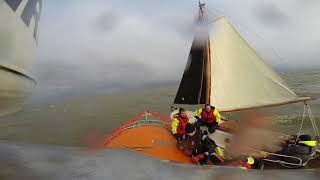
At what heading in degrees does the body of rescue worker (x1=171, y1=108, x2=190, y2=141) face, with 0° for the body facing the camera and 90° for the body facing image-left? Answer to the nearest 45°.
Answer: approximately 315°

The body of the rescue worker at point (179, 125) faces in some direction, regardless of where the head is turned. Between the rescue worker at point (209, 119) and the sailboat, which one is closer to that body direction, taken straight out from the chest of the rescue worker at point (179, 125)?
the rescue worker

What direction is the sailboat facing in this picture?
to the viewer's left

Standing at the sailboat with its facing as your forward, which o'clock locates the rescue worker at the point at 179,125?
The rescue worker is roughly at 10 o'clock from the sailboat.

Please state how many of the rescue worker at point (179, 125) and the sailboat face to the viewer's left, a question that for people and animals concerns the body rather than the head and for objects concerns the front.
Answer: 1

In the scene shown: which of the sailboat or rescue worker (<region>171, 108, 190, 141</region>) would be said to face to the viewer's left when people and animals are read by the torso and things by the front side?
the sailboat
